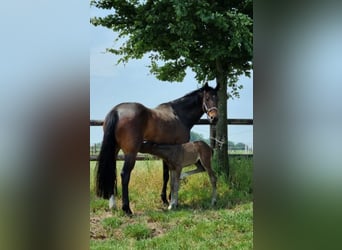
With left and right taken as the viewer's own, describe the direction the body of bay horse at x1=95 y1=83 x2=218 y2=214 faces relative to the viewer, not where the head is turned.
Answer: facing away from the viewer and to the right of the viewer

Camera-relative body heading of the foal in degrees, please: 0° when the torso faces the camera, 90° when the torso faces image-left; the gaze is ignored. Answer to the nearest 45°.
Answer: approximately 90°
